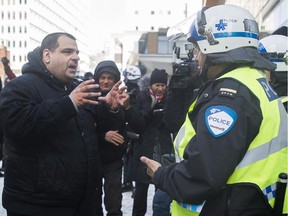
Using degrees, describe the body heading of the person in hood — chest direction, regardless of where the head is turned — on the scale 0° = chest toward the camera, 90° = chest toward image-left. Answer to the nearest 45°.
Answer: approximately 0°

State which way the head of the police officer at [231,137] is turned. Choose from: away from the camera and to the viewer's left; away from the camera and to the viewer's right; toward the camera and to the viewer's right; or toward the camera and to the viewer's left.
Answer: away from the camera and to the viewer's left

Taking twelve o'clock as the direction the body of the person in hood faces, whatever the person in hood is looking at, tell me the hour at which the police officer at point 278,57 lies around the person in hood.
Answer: The police officer is roughly at 10 o'clock from the person in hood.

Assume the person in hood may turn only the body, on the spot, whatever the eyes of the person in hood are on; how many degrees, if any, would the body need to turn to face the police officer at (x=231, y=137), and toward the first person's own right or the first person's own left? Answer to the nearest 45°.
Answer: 0° — they already face them

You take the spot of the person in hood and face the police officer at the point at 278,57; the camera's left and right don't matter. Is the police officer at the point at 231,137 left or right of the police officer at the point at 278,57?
right
